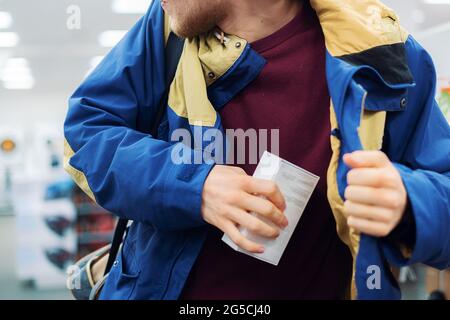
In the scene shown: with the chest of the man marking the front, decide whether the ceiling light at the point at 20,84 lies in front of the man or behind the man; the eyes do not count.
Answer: behind

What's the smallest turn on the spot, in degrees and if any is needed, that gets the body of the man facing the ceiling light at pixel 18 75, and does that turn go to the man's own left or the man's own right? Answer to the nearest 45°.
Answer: approximately 135° to the man's own right

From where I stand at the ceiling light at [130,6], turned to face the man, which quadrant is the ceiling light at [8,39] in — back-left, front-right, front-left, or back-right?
back-right

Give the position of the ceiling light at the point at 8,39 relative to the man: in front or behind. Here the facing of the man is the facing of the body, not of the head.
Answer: behind

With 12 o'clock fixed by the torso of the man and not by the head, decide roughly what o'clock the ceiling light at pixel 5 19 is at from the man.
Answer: The ceiling light is roughly at 5 o'clock from the man.

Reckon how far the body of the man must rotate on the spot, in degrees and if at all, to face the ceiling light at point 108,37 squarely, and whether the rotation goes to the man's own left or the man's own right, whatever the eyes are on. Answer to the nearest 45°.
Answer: approximately 180°

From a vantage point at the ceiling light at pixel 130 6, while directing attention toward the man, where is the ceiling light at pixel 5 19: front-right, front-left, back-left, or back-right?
back-right

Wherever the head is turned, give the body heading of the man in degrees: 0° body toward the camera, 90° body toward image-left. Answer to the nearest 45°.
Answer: approximately 0°
